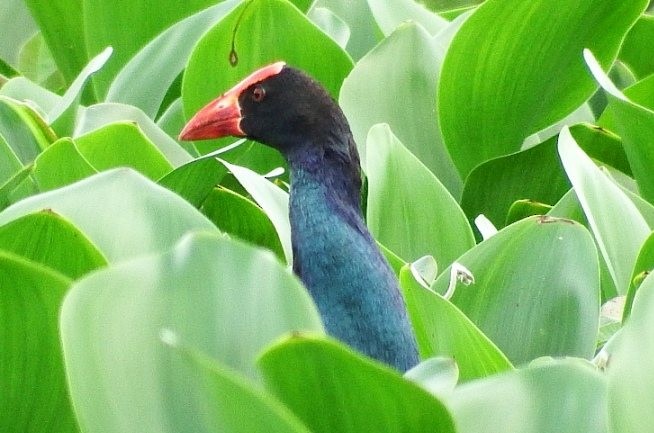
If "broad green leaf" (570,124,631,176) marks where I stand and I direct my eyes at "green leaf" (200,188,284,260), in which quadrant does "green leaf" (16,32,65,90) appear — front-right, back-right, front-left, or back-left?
front-right

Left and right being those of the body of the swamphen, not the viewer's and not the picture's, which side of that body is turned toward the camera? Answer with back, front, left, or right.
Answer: left

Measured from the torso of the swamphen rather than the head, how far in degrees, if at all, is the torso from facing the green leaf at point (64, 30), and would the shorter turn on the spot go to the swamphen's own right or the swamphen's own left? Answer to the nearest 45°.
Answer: approximately 45° to the swamphen's own right

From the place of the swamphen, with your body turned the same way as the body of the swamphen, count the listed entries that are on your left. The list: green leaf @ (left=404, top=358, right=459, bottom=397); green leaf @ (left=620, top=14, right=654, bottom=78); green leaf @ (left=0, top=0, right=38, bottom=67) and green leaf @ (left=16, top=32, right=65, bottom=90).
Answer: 1

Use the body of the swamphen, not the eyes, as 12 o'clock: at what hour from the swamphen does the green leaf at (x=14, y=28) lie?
The green leaf is roughly at 2 o'clock from the swamphen.

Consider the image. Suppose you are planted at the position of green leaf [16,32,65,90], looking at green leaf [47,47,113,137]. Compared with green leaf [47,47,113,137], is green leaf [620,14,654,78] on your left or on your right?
left

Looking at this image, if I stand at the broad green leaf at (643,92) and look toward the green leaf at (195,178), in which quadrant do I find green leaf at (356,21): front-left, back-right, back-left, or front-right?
front-right

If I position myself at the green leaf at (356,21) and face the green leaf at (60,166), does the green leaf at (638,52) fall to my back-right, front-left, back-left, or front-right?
back-left

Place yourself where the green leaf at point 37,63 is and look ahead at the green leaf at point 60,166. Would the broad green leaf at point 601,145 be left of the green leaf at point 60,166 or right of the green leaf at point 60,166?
left
